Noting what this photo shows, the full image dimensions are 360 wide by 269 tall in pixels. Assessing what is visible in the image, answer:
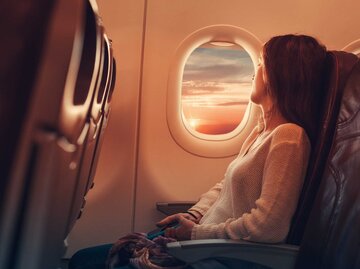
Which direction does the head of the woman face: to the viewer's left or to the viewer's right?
to the viewer's left

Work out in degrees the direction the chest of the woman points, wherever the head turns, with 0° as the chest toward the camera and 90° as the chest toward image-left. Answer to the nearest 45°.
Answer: approximately 90°

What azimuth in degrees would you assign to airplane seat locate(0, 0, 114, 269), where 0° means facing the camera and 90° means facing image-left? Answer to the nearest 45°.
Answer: approximately 135°
